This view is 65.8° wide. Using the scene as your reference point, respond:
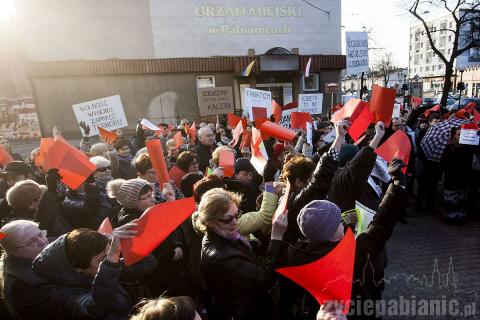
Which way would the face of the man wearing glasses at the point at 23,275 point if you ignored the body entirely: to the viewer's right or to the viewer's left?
to the viewer's right

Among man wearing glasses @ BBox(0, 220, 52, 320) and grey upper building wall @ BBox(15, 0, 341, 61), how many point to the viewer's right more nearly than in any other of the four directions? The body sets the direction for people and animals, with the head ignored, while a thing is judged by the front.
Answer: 1

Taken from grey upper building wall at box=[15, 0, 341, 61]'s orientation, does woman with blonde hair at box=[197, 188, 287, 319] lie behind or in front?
in front

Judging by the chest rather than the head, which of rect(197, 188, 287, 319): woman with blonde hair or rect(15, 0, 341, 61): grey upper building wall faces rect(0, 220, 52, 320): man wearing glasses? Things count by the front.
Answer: the grey upper building wall

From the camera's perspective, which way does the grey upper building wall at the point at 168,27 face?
toward the camera

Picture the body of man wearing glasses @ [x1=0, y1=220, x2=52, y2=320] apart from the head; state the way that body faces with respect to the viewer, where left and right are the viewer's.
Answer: facing to the right of the viewer

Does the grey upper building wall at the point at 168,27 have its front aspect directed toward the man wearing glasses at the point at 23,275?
yes
